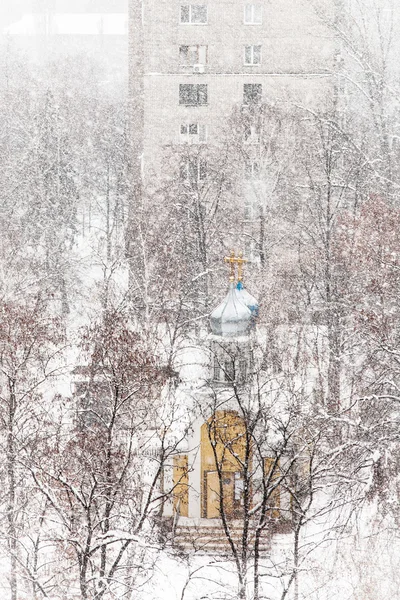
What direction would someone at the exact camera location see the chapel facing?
facing the viewer
